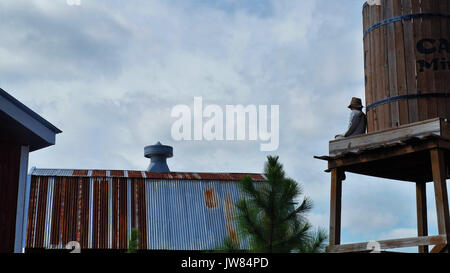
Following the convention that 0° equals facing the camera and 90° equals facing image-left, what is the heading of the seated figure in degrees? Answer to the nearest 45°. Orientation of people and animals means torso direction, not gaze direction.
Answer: approximately 90°

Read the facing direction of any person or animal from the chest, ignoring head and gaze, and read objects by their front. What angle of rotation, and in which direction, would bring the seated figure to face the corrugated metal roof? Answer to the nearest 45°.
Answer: approximately 45° to its right
